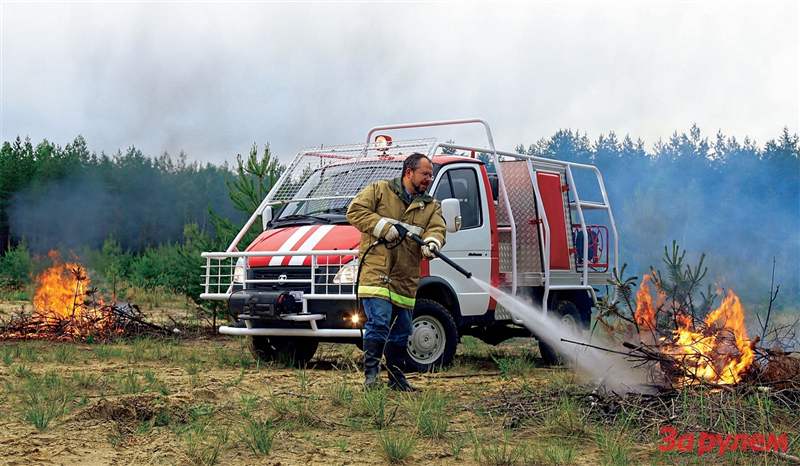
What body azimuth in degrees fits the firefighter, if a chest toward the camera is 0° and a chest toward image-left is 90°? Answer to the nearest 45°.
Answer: approximately 315°

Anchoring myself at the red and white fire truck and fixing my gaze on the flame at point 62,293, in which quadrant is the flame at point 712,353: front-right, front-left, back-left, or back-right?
back-left

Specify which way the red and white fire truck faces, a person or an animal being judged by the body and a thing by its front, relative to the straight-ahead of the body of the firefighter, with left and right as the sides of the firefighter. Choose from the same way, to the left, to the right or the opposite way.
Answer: to the right

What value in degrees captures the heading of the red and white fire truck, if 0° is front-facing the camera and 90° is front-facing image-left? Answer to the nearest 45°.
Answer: approximately 45°

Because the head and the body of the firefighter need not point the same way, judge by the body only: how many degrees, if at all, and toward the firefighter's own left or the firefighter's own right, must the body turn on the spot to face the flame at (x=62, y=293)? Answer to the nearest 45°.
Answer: approximately 180°

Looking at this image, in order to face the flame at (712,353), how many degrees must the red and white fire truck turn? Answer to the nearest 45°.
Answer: approximately 90° to its left

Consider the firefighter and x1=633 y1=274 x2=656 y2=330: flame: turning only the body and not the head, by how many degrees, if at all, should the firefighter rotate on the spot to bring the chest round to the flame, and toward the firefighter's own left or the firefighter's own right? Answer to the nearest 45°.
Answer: approximately 45° to the firefighter's own left
